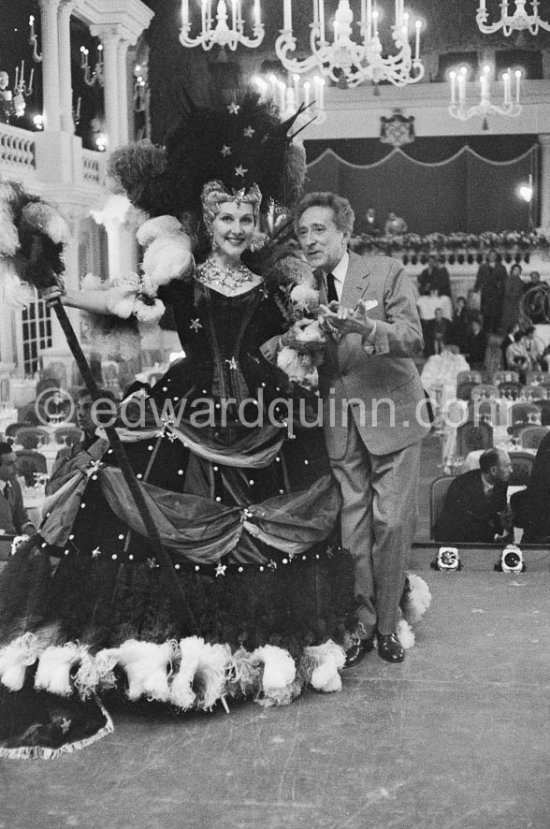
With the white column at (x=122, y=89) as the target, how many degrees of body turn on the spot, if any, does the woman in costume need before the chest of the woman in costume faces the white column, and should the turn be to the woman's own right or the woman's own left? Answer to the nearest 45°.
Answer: approximately 180°

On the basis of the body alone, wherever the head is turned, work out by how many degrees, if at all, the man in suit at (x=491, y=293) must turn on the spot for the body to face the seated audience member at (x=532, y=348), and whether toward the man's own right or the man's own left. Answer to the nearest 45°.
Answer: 0° — they already face them

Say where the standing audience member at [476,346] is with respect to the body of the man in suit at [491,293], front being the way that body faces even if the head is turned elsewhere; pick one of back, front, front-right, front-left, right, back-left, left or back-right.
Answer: front

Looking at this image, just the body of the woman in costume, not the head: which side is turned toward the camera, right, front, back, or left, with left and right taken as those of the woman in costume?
front

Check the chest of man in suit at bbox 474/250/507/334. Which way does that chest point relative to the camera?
toward the camera

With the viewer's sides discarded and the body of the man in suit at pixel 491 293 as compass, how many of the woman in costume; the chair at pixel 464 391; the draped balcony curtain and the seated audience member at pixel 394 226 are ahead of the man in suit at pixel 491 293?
2

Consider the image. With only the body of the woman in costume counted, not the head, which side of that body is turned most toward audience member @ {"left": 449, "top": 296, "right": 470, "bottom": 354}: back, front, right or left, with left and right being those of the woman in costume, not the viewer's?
back

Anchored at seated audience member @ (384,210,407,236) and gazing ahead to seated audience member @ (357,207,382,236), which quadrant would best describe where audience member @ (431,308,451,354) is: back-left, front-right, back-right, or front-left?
back-left

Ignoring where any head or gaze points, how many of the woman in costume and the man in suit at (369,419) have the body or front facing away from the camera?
0

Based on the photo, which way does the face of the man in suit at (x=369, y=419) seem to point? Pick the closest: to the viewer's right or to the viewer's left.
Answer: to the viewer's left
